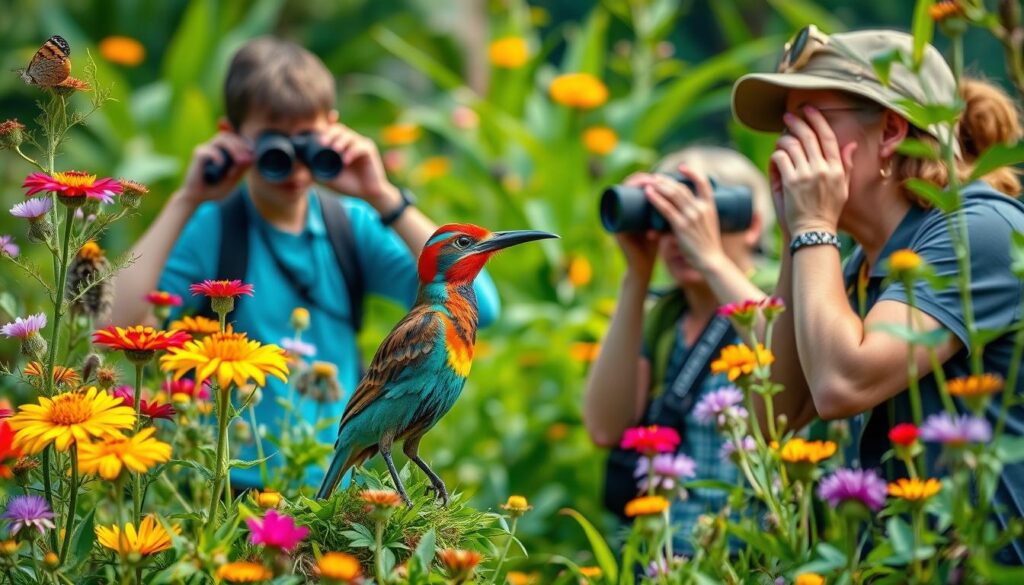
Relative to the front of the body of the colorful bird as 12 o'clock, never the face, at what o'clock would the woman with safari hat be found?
The woman with safari hat is roughly at 11 o'clock from the colorful bird.

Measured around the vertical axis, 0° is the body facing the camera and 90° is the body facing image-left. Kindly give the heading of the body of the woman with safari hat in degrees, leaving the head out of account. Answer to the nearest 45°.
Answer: approximately 90°

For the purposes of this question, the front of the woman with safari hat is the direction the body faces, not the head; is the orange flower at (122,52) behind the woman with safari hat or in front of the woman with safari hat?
in front

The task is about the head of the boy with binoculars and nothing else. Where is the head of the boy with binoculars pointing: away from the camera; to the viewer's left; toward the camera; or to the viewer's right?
toward the camera

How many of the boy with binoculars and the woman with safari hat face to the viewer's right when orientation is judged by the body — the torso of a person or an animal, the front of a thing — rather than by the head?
0

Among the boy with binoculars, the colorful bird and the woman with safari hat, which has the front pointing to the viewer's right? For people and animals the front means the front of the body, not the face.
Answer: the colorful bird

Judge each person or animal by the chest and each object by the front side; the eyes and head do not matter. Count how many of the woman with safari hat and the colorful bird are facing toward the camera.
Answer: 0

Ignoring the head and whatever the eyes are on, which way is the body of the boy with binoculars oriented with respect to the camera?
toward the camera

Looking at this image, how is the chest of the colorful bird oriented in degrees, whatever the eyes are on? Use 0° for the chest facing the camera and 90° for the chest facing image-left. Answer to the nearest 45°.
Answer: approximately 270°

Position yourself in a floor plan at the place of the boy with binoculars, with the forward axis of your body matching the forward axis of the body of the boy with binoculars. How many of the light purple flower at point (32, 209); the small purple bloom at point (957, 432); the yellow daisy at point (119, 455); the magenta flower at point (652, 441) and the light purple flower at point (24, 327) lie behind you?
0

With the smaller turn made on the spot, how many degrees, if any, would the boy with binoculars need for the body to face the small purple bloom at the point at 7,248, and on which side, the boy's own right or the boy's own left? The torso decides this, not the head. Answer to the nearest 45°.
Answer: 0° — they already face it
